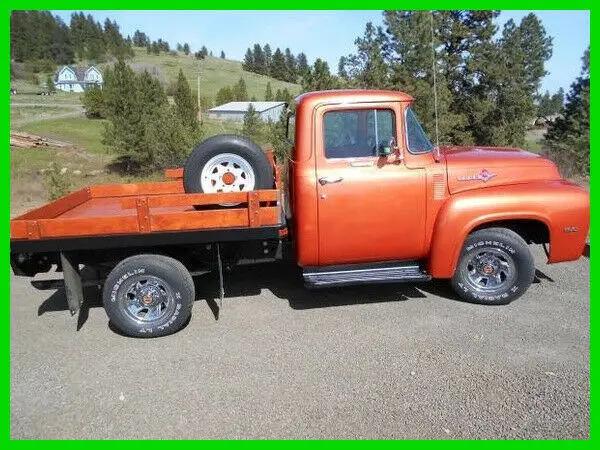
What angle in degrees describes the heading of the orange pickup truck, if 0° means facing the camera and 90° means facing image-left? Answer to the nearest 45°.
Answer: approximately 270°
